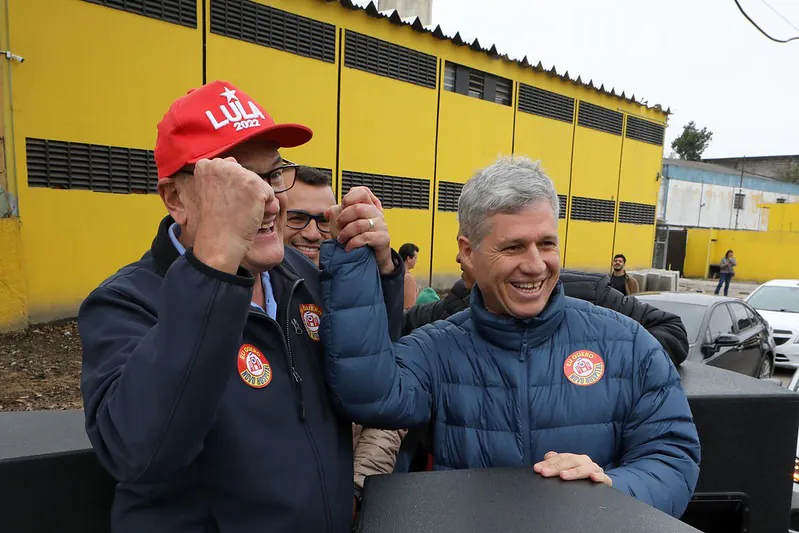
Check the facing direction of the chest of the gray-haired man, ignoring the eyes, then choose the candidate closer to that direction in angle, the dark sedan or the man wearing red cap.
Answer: the man wearing red cap

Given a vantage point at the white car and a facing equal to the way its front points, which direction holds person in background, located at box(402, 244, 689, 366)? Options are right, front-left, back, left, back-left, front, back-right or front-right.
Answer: front-left

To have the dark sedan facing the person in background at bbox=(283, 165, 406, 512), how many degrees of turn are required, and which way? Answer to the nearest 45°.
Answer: approximately 45° to its left

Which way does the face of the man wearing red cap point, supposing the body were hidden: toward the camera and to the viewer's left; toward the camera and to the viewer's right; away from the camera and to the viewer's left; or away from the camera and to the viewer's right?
toward the camera and to the viewer's right

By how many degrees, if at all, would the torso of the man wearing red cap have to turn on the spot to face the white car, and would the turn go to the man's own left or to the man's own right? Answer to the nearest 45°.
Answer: approximately 90° to the man's own left

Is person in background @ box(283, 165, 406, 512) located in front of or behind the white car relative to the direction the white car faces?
in front

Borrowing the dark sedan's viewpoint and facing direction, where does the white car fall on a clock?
The white car is roughly at 5 o'clock from the dark sedan.

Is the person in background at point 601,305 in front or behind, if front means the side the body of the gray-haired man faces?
behind

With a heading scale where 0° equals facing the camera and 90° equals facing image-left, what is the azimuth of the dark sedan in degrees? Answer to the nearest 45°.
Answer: approximately 45°

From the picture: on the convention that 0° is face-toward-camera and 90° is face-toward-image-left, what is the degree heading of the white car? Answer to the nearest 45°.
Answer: approximately 45°
